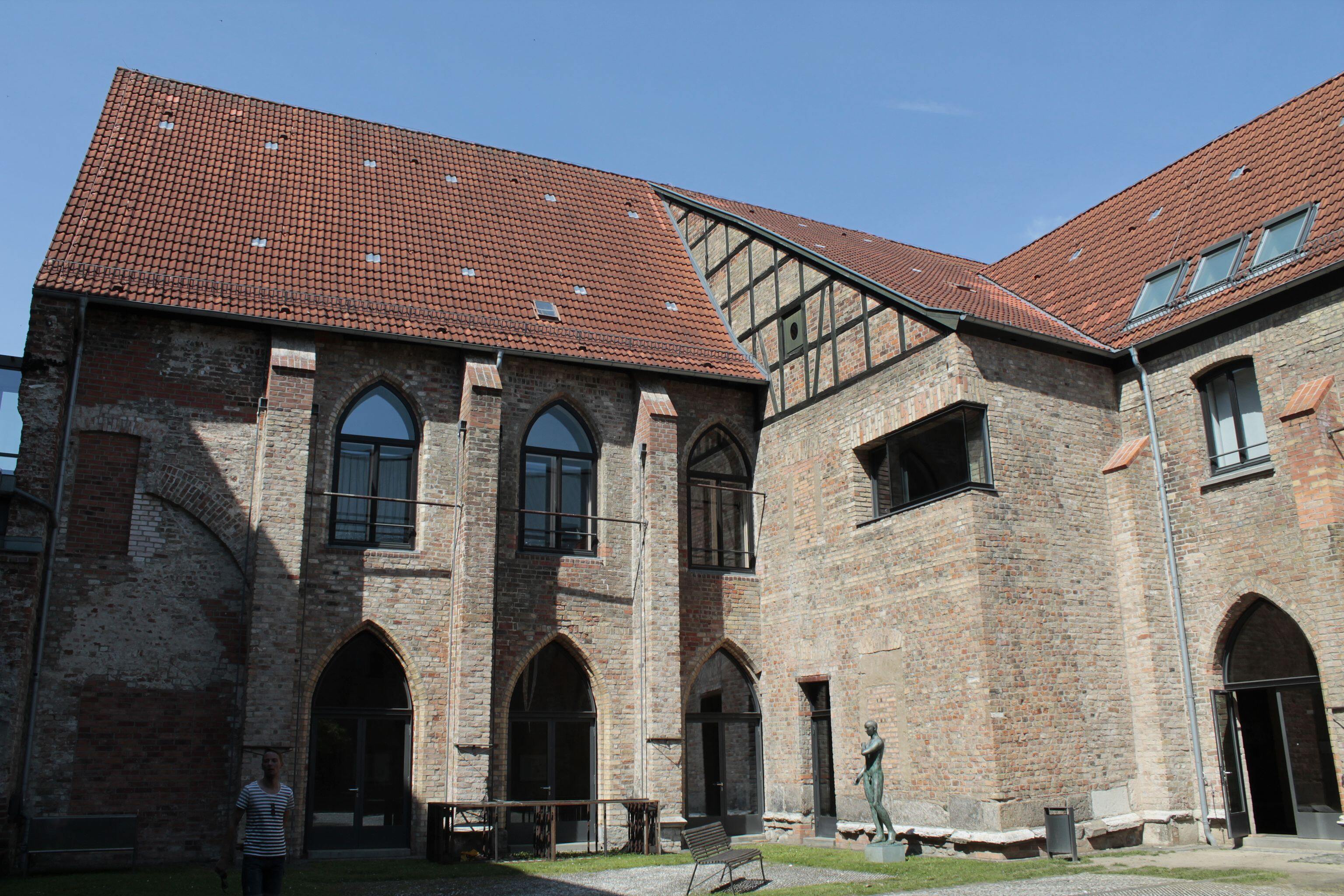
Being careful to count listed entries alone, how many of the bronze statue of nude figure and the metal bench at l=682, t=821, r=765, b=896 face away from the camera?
0

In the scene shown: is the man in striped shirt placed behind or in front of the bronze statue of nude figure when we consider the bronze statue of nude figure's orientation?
in front

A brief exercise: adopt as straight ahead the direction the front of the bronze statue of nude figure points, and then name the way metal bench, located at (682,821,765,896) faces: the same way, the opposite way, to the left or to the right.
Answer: to the left

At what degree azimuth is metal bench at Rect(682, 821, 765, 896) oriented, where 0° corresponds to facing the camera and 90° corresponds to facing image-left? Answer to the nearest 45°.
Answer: approximately 315°

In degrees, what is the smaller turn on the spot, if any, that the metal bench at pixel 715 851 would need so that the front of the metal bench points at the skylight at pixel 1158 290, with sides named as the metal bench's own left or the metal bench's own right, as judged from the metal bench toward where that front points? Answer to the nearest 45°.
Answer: approximately 90° to the metal bench's own left

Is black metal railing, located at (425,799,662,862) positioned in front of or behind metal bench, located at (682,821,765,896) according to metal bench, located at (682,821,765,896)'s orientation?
behind

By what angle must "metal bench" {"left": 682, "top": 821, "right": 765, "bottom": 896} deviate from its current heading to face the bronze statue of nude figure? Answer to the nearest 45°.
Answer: approximately 90° to its left

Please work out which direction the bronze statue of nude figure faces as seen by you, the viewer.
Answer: facing the viewer and to the left of the viewer

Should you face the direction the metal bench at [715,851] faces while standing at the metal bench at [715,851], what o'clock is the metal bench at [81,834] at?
the metal bench at [81,834] is roughly at 5 o'clock from the metal bench at [715,851].

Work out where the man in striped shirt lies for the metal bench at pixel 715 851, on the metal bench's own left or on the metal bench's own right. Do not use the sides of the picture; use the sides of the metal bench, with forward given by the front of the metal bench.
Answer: on the metal bench's own right

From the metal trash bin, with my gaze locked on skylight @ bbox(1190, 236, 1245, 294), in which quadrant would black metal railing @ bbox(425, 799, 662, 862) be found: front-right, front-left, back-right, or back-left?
back-left

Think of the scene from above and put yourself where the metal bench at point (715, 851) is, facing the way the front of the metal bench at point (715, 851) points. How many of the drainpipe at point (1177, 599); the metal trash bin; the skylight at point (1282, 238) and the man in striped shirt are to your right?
1

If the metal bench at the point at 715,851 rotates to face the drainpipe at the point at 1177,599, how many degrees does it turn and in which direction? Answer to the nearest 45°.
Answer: approximately 90° to its left
